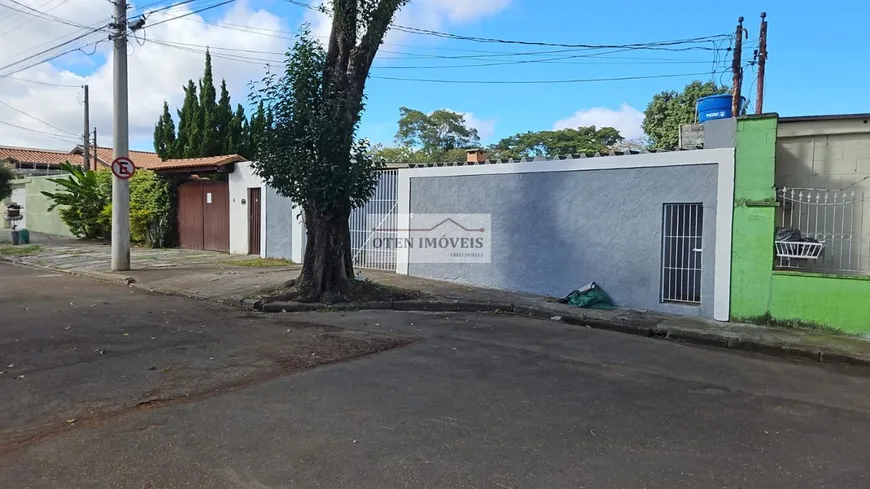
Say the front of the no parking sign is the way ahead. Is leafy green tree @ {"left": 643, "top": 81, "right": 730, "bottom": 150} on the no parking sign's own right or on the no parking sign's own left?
on the no parking sign's own left

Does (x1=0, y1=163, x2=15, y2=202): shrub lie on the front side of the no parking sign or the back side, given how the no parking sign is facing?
on the back side

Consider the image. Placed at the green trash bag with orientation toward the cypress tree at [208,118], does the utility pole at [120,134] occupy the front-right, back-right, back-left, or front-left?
front-left

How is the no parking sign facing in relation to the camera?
toward the camera

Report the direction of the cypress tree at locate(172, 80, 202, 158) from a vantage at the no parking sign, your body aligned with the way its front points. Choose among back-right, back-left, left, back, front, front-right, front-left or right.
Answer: back

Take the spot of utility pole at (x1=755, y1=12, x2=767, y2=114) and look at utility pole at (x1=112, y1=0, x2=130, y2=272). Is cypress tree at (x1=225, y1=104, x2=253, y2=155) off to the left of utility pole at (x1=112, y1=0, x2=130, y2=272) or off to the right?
right

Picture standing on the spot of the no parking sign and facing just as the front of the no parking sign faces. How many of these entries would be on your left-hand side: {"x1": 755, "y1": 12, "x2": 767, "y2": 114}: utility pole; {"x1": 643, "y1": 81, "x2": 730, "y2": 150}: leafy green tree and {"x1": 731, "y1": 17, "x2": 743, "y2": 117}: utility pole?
3

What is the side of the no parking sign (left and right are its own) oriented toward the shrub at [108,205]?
back

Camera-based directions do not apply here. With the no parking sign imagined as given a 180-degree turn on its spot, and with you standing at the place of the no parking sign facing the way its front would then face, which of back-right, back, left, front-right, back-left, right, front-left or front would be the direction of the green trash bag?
back-right

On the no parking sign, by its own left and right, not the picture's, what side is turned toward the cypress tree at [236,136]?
back

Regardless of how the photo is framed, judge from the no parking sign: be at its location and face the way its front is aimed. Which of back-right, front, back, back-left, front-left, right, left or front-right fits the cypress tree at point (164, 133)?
back

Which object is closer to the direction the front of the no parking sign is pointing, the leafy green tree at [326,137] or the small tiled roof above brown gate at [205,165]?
the leafy green tree

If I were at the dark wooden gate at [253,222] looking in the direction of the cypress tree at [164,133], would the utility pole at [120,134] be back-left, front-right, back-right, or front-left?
back-left

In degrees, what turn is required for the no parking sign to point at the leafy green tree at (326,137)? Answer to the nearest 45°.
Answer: approximately 45° to its left

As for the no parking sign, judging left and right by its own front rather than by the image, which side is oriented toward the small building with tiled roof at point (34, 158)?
back

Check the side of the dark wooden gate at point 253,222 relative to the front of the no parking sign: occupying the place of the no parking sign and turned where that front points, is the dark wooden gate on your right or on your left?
on your left

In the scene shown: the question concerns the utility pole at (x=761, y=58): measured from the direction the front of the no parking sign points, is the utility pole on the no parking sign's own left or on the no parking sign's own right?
on the no parking sign's own left
